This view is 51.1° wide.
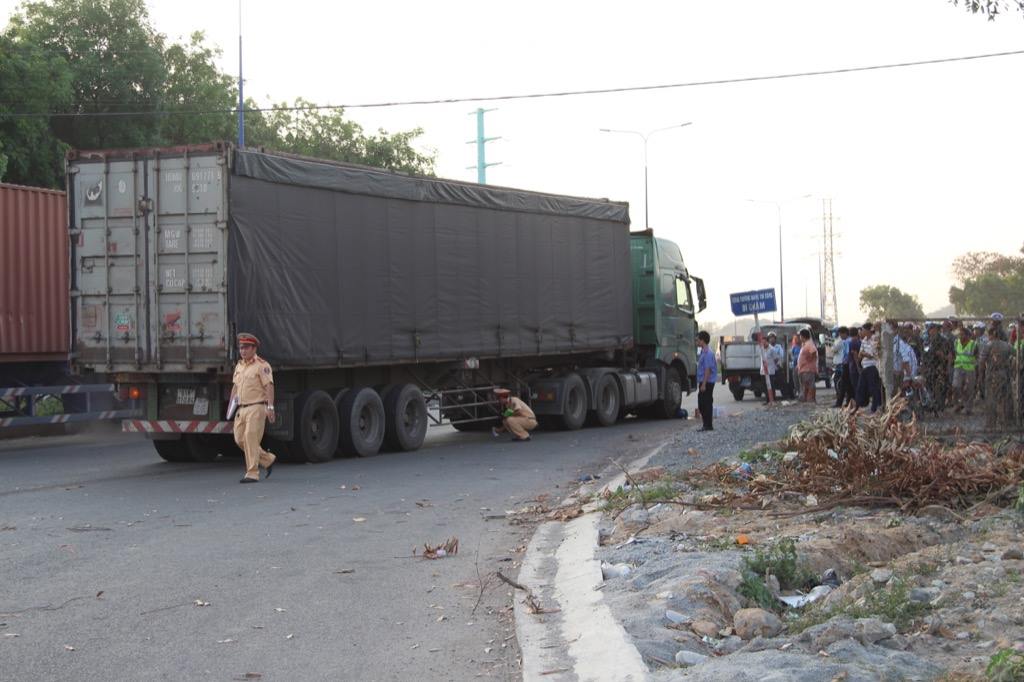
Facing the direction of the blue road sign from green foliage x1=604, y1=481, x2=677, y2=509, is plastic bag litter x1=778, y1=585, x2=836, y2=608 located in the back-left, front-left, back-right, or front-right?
back-right

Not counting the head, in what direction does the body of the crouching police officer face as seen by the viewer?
to the viewer's left

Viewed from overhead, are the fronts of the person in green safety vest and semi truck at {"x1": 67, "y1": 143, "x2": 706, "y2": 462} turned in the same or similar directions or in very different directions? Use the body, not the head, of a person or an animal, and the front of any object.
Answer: very different directions

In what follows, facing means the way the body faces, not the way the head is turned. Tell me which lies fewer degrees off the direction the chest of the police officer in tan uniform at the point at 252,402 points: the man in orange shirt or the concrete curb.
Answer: the concrete curb

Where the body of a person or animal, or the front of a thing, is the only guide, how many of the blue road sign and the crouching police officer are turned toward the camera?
1

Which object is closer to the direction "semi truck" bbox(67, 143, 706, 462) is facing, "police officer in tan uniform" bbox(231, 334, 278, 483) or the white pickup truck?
the white pickup truck

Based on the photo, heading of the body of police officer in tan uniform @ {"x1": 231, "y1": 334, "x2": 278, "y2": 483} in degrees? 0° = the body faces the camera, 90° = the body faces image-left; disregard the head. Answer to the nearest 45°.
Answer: approximately 45°

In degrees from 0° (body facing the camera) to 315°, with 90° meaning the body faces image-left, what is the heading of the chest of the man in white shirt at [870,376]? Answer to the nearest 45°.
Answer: approximately 45°
